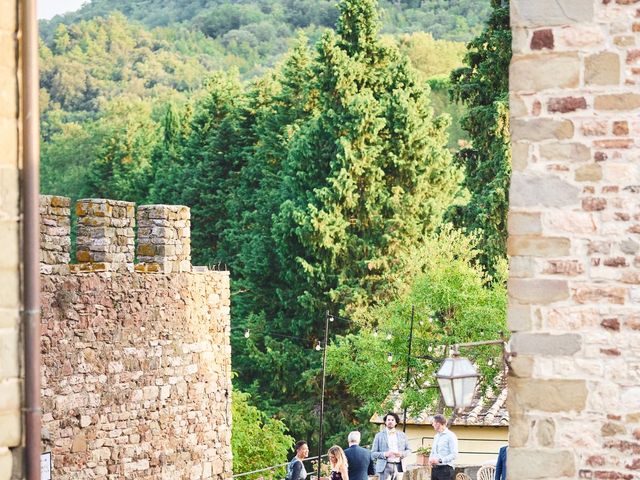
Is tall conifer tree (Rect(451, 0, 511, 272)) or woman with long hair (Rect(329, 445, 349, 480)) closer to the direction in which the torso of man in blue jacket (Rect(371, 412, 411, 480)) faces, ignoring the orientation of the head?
the woman with long hair

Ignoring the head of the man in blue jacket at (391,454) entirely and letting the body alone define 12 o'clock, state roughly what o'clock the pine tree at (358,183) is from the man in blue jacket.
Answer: The pine tree is roughly at 6 o'clock from the man in blue jacket.

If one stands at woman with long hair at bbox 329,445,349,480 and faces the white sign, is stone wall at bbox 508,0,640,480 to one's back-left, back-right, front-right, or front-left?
back-left

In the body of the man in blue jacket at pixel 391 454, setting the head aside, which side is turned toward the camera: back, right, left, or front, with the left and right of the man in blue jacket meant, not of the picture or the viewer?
front

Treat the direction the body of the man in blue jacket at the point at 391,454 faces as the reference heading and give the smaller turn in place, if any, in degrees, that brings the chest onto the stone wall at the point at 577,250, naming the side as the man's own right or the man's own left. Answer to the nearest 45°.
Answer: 0° — they already face it

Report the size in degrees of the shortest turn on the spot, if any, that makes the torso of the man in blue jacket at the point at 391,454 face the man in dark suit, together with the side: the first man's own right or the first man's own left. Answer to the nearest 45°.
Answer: approximately 45° to the first man's own right

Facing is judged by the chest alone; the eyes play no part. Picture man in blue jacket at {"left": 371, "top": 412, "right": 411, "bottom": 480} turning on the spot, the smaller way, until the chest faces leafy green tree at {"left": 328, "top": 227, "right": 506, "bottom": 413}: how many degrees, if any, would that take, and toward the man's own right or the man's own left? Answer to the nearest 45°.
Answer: approximately 180°

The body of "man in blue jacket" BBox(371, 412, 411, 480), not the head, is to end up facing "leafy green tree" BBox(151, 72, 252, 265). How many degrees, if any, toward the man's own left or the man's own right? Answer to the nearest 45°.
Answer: approximately 180°

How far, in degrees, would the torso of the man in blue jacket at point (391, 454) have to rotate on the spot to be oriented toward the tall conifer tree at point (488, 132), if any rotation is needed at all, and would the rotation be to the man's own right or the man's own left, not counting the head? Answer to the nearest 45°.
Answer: approximately 180°

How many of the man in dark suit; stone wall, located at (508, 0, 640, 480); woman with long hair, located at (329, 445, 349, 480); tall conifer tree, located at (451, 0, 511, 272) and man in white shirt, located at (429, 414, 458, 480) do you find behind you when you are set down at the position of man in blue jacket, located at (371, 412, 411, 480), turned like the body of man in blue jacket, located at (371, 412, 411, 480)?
1

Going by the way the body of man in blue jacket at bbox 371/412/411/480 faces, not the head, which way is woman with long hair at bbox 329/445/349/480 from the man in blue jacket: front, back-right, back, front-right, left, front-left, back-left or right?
front-right

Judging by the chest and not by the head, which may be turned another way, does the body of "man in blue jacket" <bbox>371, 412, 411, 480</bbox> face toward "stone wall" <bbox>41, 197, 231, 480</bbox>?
no

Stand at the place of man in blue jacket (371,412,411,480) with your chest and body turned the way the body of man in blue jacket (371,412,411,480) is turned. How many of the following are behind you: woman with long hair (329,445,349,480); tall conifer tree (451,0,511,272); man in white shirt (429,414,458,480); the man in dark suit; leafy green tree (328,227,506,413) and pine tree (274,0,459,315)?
3

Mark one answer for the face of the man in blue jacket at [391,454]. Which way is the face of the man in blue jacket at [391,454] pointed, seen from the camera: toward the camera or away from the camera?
toward the camera
